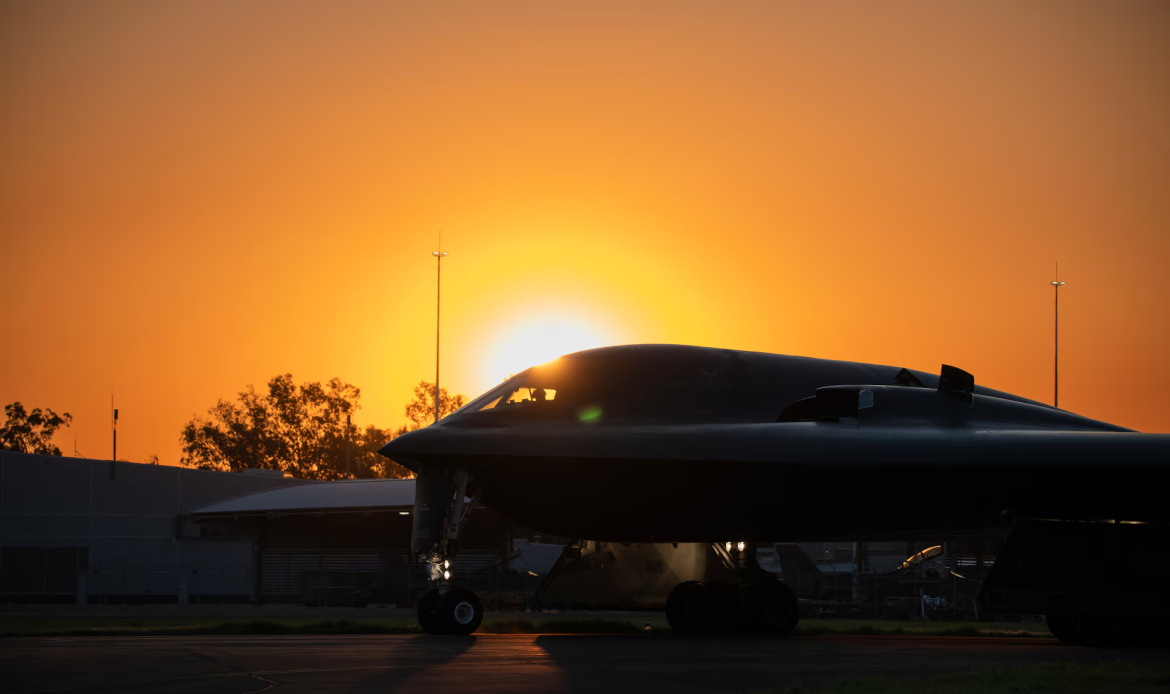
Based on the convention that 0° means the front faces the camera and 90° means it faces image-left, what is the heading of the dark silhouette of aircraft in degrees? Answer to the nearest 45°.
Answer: approximately 45°
